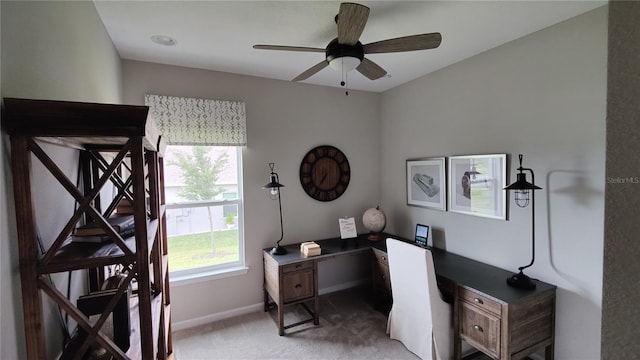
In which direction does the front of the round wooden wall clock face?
toward the camera

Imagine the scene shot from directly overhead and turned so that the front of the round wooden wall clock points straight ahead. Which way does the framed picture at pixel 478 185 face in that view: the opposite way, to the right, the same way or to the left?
to the right

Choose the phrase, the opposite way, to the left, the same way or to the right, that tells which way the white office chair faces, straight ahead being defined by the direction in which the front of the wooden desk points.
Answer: the opposite way

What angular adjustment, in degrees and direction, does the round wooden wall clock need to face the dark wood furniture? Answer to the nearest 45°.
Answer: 0° — it already faces it

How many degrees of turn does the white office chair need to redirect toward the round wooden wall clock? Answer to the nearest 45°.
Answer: approximately 90° to its left

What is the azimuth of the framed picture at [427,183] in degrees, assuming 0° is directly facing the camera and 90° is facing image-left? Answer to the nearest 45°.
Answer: approximately 45°

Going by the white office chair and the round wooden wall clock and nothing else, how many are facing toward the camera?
1

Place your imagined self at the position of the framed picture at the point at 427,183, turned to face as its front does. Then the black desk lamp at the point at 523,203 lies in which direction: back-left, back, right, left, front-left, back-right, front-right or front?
left

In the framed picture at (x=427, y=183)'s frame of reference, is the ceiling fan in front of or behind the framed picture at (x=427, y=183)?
in front

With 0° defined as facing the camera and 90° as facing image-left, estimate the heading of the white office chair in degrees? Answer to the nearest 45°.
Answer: approximately 225°

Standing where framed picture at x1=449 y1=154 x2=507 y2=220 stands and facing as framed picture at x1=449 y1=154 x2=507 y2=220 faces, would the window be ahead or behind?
ahead

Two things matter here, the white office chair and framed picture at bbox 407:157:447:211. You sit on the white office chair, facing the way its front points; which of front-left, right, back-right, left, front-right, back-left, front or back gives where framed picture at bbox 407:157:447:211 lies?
front-left

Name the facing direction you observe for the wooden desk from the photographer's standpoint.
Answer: facing the viewer and to the left of the viewer
